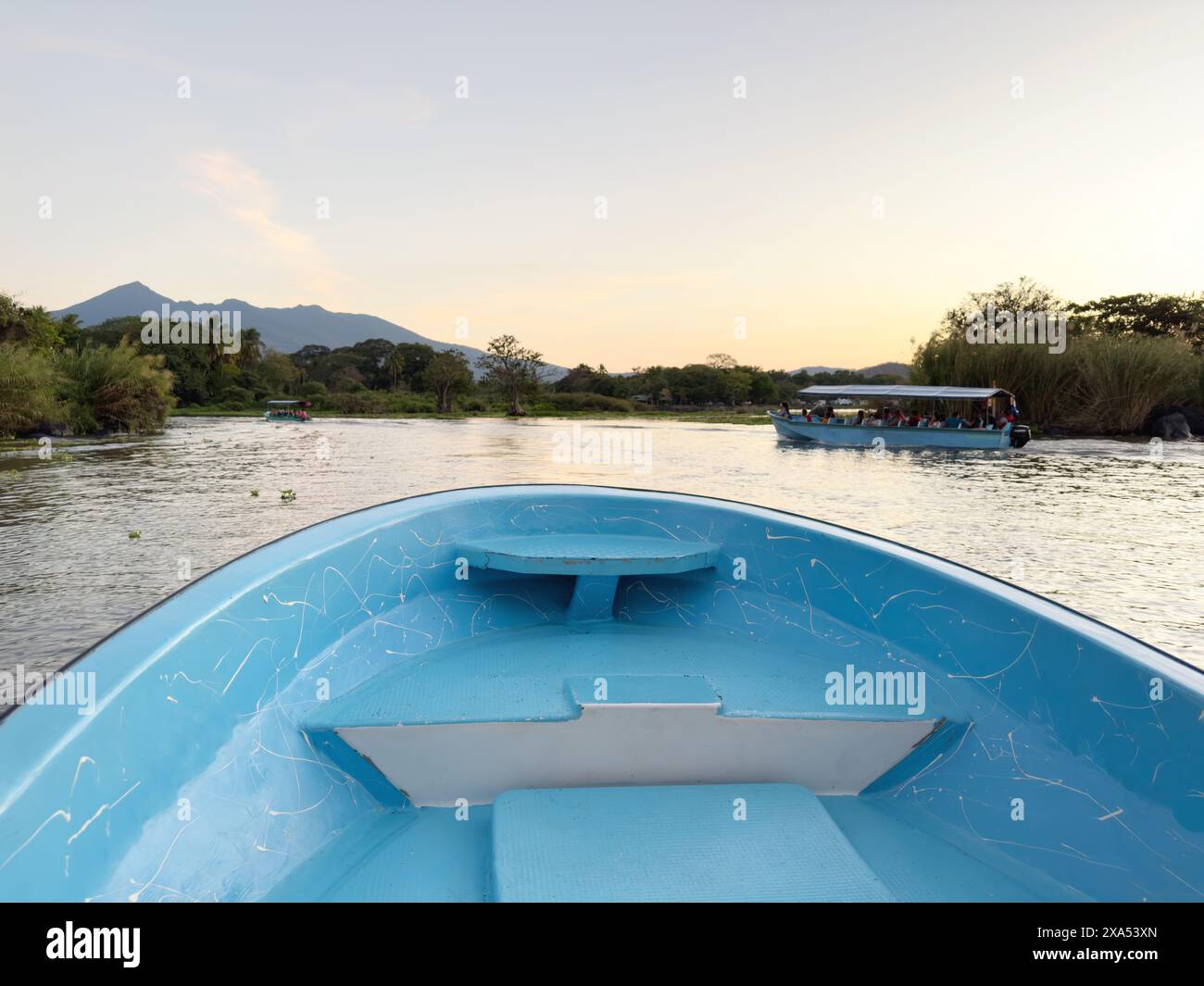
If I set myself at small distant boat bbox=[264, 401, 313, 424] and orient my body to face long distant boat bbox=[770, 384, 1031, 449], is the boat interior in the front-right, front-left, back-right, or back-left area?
front-right

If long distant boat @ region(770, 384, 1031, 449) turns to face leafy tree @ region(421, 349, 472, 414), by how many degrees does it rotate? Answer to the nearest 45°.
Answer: approximately 45° to its right

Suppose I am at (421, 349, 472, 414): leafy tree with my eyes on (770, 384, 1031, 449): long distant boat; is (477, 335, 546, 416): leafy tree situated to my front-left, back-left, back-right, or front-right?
front-left

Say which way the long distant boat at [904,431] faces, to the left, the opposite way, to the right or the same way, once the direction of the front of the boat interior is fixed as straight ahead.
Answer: to the left

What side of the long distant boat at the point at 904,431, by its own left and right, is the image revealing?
left

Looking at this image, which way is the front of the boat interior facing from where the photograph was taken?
facing away from the viewer

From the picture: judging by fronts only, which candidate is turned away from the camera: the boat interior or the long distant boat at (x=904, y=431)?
the boat interior

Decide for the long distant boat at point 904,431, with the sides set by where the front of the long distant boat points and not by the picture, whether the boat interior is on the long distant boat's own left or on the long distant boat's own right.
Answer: on the long distant boat's own left

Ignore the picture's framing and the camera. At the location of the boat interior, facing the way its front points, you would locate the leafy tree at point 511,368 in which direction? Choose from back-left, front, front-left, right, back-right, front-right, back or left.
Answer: front

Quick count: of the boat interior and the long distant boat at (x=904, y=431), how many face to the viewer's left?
1
